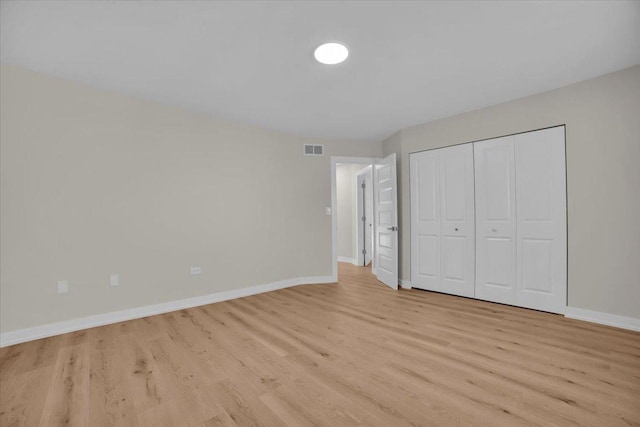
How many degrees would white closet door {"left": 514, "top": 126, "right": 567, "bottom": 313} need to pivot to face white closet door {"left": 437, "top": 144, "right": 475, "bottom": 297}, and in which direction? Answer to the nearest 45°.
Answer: approximately 45° to its right

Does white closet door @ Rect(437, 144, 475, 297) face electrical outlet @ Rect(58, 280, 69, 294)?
yes

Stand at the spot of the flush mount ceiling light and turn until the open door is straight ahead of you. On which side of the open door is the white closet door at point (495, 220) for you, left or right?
right

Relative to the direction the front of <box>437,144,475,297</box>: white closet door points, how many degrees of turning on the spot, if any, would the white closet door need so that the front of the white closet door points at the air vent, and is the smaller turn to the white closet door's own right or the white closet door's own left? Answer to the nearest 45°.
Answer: approximately 45° to the white closet door's own right

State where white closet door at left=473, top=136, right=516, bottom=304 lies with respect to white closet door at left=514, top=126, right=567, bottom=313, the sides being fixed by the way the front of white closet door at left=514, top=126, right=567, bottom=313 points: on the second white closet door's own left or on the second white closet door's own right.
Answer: on the second white closet door's own right

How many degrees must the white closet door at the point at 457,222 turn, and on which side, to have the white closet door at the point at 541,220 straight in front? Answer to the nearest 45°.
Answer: approximately 135° to its left

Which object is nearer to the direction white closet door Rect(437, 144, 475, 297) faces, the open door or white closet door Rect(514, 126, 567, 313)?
the open door

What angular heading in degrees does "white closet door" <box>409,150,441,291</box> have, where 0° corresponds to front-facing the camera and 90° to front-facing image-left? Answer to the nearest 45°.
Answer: approximately 45°

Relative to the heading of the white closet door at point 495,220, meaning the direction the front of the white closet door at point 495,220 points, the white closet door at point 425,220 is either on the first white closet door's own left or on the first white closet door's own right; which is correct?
on the first white closet door's own right
